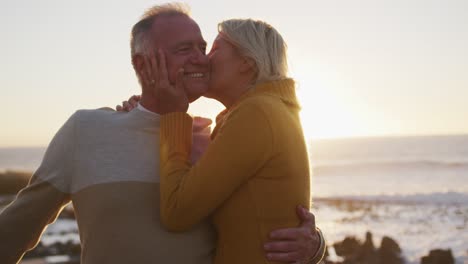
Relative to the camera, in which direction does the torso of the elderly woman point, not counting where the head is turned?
to the viewer's left

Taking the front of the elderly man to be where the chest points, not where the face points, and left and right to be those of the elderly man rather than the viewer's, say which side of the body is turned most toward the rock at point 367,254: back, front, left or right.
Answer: left

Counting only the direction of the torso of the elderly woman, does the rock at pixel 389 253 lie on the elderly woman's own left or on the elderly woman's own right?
on the elderly woman's own right

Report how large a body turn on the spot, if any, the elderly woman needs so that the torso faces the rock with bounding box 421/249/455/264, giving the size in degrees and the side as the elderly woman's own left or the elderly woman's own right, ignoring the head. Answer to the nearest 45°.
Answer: approximately 135° to the elderly woman's own right

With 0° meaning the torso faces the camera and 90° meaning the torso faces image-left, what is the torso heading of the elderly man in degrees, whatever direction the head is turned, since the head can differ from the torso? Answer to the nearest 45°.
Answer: approximately 315°

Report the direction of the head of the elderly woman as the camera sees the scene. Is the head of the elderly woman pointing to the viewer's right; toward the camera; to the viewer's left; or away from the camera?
to the viewer's left
